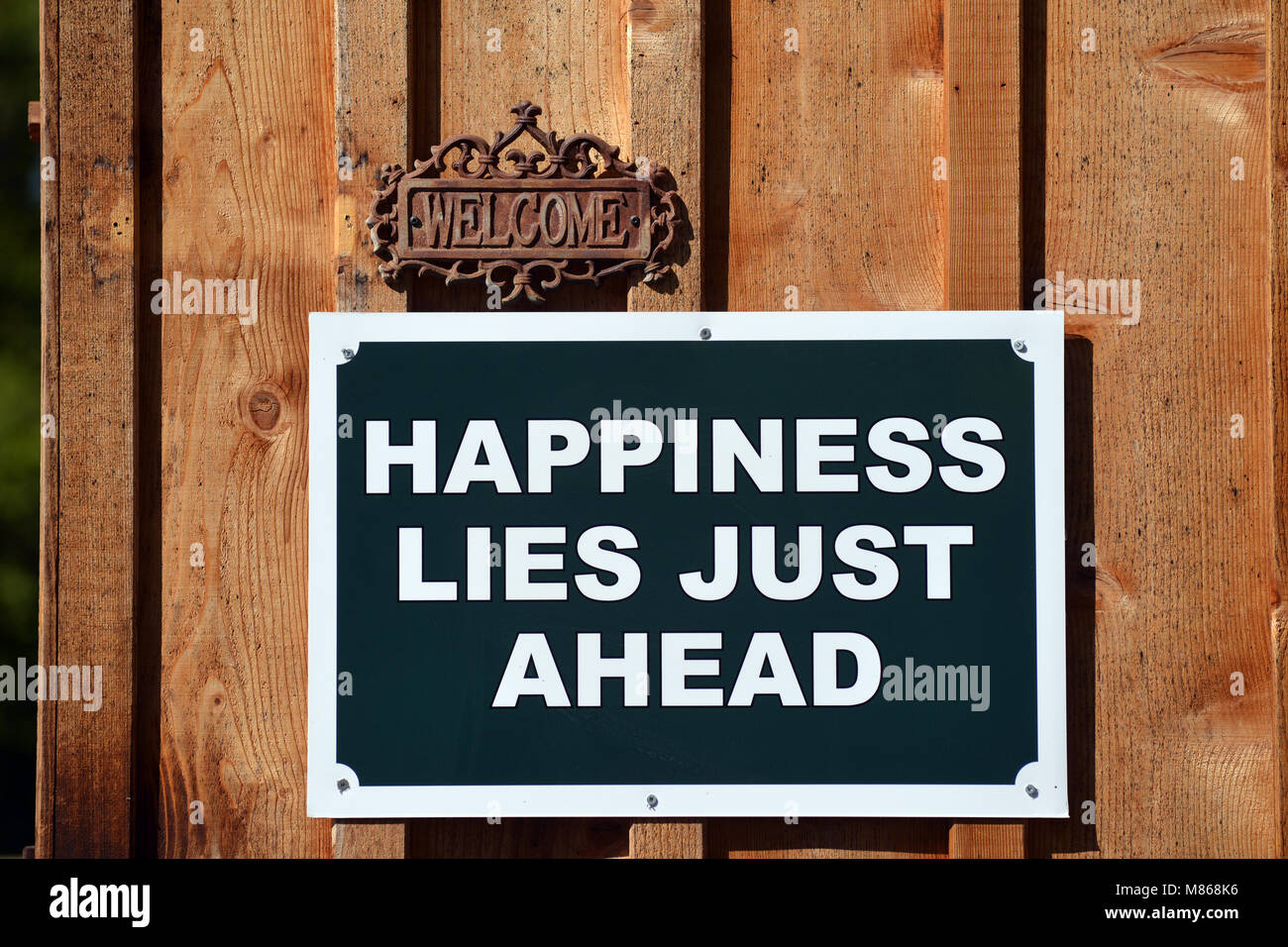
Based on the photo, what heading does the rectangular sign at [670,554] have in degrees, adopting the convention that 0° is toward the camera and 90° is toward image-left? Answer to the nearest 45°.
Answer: approximately 0°

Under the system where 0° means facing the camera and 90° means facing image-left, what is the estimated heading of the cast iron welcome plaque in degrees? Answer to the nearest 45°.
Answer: approximately 0°

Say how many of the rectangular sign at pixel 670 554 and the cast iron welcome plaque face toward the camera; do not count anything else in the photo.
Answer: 2
